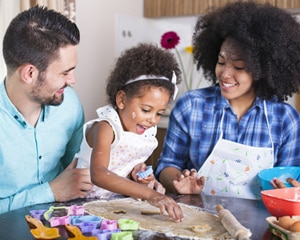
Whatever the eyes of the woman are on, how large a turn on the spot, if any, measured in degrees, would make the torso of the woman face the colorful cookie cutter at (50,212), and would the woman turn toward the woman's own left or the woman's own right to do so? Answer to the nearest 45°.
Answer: approximately 45° to the woman's own right

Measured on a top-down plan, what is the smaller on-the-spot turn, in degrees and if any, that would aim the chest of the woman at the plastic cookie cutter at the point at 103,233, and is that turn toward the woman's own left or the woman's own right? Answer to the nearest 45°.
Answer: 0° — they already face it

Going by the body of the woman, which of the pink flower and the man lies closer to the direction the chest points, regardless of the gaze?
the man

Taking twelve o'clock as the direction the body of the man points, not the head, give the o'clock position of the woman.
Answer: The woman is roughly at 10 o'clock from the man.

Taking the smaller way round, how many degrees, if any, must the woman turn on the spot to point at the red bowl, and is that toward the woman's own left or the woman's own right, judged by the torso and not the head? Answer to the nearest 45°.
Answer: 0° — they already face it
